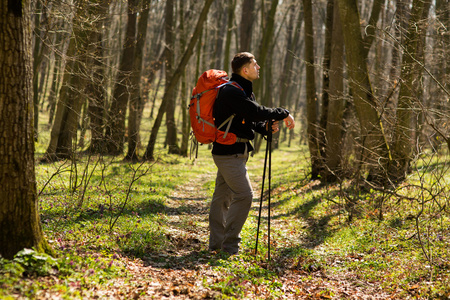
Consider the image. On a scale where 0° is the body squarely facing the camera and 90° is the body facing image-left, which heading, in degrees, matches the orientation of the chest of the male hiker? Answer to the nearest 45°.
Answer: approximately 270°
